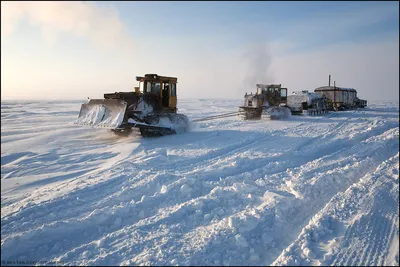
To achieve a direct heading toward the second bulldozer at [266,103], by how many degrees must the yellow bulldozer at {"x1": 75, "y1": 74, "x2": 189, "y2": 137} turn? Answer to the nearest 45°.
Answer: approximately 180°

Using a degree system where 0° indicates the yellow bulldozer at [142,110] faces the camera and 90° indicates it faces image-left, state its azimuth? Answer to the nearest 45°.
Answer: approximately 45°

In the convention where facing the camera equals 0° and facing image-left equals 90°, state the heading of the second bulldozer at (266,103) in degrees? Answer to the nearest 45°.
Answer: approximately 45°
